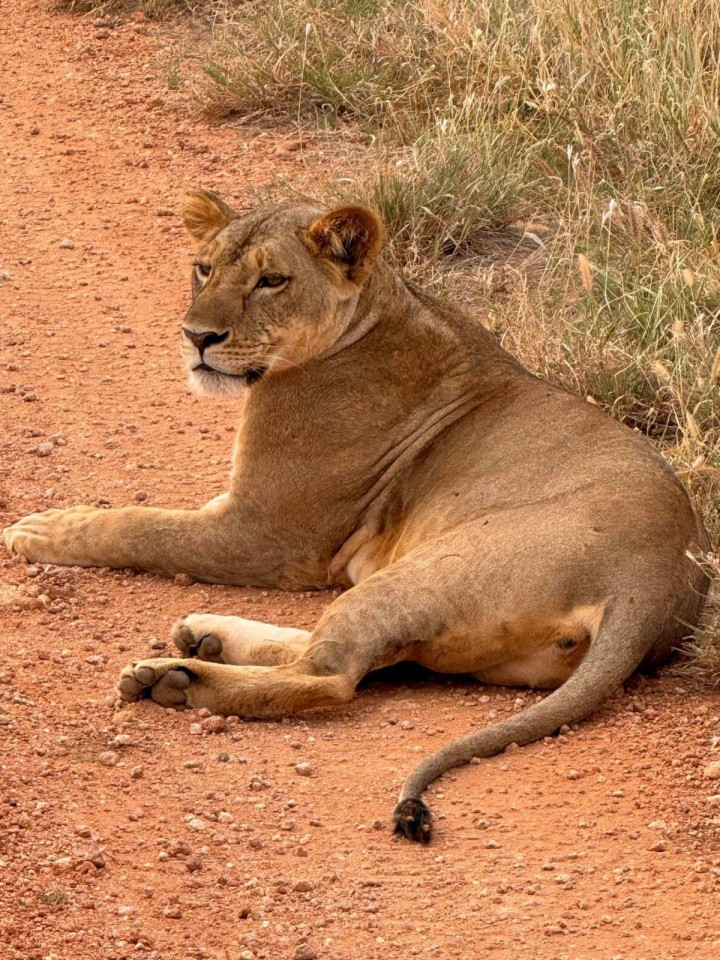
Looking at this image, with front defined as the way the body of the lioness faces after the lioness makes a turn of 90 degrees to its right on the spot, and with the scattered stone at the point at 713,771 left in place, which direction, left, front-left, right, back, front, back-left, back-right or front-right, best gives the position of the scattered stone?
right

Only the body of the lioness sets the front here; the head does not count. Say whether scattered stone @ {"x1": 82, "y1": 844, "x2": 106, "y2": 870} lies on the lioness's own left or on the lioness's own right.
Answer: on the lioness's own left

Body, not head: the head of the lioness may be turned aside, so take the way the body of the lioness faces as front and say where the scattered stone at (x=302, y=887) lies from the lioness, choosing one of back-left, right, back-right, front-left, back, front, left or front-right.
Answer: back-left

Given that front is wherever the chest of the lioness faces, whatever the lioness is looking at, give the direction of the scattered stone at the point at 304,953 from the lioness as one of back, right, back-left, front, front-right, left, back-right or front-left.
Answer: back-left

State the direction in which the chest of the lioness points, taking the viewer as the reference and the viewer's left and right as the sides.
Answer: facing away from the viewer and to the left of the viewer
